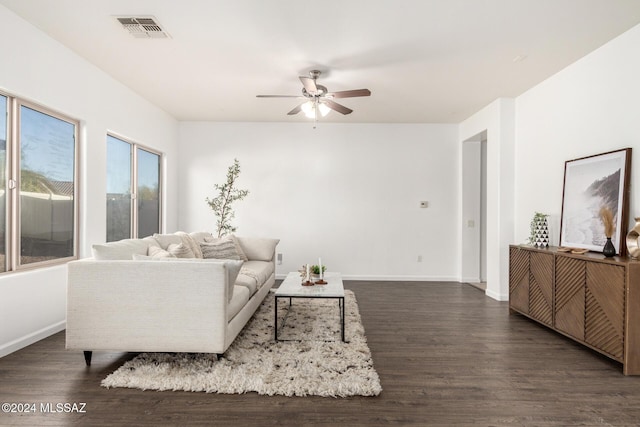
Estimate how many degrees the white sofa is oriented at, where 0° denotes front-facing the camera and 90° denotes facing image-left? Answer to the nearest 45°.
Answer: approximately 270°

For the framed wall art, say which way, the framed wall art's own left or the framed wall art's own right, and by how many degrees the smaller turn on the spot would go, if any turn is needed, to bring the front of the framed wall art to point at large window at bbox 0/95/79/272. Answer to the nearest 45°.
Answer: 0° — it already faces it

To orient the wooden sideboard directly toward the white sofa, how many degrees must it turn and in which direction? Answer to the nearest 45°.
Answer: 0° — it already faces it

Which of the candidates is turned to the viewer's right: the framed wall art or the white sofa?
the white sofa

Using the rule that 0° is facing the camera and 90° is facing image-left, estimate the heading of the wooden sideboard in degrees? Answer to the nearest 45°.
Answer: approximately 45°

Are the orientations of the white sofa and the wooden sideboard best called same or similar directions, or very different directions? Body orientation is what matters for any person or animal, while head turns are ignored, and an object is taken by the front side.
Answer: very different directions

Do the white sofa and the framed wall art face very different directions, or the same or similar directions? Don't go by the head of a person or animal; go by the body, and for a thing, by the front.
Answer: very different directions
